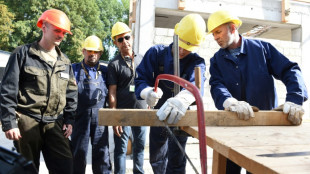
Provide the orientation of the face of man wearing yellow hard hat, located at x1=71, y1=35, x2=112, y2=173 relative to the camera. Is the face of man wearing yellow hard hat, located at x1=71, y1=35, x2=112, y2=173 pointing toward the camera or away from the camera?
toward the camera

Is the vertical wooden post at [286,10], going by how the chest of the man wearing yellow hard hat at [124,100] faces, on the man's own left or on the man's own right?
on the man's own left

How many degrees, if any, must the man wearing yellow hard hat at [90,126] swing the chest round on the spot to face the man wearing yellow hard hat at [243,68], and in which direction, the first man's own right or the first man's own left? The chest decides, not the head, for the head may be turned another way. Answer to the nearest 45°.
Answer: approximately 45° to the first man's own left

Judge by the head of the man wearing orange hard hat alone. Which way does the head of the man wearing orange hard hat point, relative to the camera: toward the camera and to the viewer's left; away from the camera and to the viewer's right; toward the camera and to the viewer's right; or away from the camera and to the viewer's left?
toward the camera and to the viewer's right

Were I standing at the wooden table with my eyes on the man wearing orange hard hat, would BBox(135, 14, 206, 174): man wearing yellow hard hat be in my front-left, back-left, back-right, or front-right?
front-right

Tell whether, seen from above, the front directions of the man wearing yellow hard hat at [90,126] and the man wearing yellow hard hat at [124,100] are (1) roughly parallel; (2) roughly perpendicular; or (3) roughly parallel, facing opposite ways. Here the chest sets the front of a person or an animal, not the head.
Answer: roughly parallel

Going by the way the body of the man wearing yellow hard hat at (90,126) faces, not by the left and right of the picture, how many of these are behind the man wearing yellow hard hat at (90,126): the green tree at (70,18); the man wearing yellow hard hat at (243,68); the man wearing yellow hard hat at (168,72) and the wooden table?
1

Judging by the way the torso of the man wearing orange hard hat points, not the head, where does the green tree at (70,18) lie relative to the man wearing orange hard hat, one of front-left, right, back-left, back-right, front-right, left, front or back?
back-left

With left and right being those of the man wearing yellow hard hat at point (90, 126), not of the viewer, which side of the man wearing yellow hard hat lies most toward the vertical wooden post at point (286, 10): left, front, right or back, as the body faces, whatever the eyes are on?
left

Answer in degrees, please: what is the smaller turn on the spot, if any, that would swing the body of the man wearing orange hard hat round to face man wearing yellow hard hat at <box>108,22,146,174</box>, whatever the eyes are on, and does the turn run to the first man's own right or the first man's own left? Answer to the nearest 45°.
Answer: approximately 90° to the first man's own left

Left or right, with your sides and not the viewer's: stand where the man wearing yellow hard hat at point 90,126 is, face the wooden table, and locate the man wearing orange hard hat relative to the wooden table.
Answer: right

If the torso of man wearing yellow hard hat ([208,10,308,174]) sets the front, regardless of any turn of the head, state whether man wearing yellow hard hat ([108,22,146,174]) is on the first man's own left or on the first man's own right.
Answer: on the first man's own right

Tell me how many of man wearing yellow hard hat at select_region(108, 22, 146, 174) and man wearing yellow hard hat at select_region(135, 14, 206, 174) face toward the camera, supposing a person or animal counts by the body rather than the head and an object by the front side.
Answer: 2

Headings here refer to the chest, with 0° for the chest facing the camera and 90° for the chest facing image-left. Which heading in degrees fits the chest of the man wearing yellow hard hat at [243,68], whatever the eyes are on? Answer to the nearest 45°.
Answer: approximately 45°

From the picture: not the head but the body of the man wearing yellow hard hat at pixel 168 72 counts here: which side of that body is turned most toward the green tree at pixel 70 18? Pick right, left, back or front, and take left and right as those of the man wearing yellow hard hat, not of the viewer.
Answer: back

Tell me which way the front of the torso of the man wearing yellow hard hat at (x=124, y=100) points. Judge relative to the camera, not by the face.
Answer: toward the camera

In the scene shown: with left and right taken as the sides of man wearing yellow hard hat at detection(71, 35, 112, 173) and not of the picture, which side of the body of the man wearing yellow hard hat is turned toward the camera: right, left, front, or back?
front
